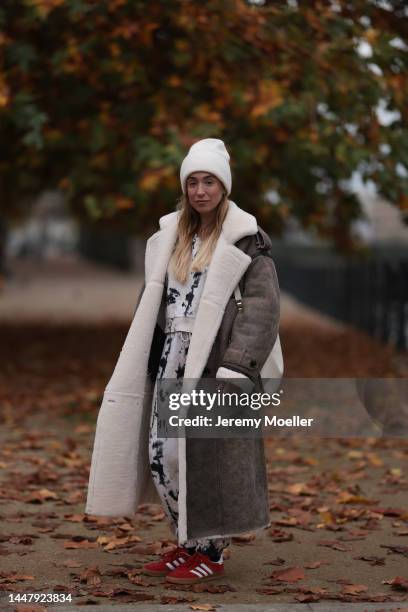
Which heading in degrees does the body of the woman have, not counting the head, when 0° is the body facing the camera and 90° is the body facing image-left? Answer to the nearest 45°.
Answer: approximately 45°

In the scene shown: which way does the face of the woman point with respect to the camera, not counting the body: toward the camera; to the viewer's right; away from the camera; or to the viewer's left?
toward the camera
